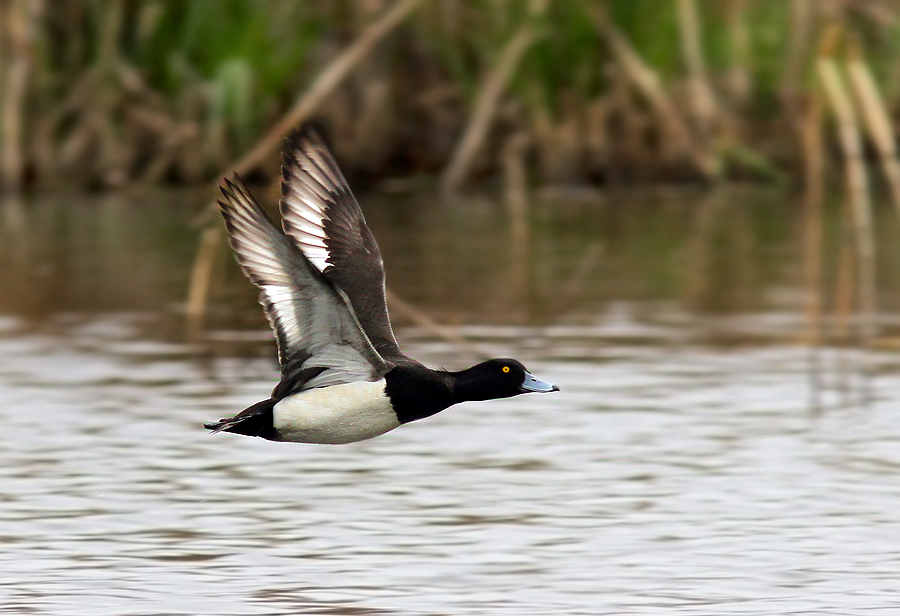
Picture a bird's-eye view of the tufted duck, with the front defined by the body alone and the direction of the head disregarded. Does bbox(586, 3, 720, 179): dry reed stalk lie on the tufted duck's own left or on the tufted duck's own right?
on the tufted duck's own left

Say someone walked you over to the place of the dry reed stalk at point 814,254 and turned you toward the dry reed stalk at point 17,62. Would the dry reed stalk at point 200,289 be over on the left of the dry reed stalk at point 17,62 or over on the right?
left

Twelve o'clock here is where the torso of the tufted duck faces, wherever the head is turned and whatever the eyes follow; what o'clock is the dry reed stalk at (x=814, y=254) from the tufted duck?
The dry reed stalk is roughly at 10 o'clock from the tufted duck.

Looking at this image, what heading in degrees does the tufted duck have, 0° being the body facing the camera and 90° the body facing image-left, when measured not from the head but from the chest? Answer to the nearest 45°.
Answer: approximately 270°

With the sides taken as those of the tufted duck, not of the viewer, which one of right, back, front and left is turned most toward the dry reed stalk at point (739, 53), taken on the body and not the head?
left

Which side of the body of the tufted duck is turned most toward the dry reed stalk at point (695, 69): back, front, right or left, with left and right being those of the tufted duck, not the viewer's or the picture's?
left

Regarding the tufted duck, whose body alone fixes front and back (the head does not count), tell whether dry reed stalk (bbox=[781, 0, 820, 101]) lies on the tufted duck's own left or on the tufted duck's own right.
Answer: on the tufted duck's own left

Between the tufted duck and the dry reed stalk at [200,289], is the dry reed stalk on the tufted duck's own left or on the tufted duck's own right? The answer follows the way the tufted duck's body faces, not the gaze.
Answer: on the tufted duck's own left
